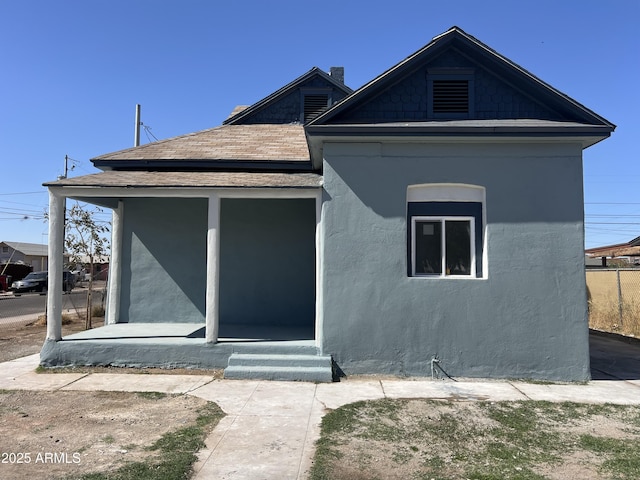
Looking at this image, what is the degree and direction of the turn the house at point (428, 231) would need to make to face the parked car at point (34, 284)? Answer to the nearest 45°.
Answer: approximately 135° to its right

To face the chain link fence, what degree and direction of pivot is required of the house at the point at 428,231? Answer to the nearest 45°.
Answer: approximately 135° to its left

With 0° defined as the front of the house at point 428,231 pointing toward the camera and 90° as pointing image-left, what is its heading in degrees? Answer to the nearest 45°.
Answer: approximately 0°
